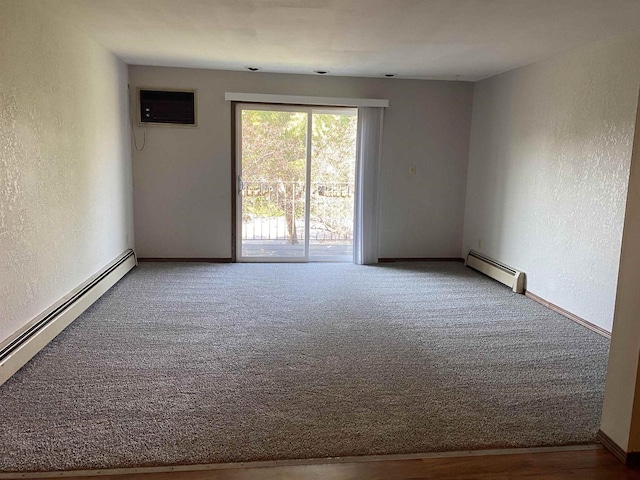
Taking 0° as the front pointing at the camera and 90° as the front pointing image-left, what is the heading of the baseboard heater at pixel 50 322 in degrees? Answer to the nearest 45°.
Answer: approximately 315°

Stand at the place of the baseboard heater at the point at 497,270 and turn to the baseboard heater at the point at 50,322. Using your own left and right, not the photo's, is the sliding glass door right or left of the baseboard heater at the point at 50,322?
right

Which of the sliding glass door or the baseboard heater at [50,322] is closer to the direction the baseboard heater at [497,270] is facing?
the baseboard heater

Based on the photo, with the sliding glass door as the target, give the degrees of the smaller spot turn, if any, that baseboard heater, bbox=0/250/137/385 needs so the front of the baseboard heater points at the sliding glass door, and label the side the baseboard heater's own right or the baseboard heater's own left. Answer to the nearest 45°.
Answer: approximately 90° to the baseboard heater's own left

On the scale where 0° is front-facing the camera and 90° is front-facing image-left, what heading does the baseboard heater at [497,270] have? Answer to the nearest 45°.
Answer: approximately 45°

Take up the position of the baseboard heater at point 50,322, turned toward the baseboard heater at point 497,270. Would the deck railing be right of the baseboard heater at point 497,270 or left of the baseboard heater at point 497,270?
left

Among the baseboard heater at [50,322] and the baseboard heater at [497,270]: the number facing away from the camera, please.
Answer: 0

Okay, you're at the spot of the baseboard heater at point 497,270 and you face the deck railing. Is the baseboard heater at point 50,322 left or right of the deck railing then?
left

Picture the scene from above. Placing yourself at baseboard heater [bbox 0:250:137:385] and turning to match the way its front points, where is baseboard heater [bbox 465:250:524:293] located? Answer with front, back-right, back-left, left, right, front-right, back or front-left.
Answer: front-left

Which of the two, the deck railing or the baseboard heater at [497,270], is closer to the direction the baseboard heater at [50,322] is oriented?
the baseboard heater

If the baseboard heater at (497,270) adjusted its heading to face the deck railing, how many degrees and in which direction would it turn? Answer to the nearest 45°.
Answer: approximately 45° to its right

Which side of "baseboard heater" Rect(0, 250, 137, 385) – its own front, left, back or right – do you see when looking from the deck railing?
left

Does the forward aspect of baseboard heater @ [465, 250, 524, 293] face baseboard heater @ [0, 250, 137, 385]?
yes
